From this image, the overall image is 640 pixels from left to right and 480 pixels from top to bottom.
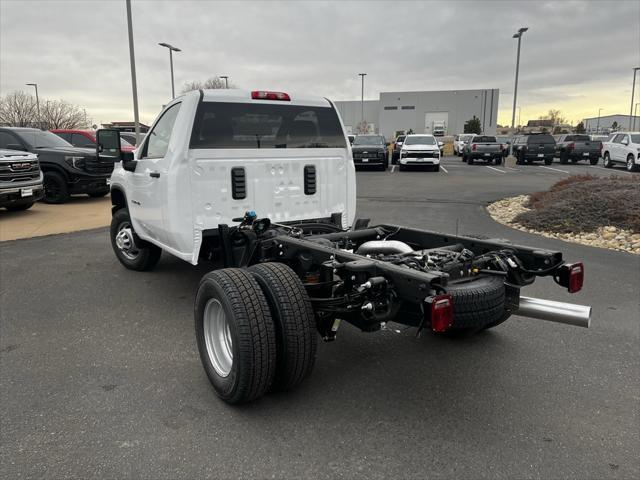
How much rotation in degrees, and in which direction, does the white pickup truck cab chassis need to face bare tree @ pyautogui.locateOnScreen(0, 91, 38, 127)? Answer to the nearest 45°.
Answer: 0° — it already faces it

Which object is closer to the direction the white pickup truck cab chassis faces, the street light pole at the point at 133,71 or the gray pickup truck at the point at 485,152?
the street light pole

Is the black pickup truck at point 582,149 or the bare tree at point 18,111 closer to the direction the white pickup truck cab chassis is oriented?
the bare tree

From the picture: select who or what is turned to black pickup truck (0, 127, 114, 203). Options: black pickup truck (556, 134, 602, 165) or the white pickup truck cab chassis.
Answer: the white pickup truck cab chassis

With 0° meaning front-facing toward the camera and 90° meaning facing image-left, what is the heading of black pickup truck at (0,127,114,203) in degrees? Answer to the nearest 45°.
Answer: approximately 315°

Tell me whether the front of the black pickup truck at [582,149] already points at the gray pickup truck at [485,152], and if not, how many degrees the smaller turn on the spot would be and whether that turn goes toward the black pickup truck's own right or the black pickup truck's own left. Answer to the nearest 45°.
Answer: approximately 90° to the black pickup truck's own left

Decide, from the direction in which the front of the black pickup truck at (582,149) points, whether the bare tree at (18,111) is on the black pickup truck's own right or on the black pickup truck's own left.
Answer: on the black pickup truck's own left

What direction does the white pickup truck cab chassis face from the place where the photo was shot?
facing away from the viewer and to the left of the viewer

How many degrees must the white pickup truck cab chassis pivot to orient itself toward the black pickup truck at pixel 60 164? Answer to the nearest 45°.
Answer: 0° — it already faces it
